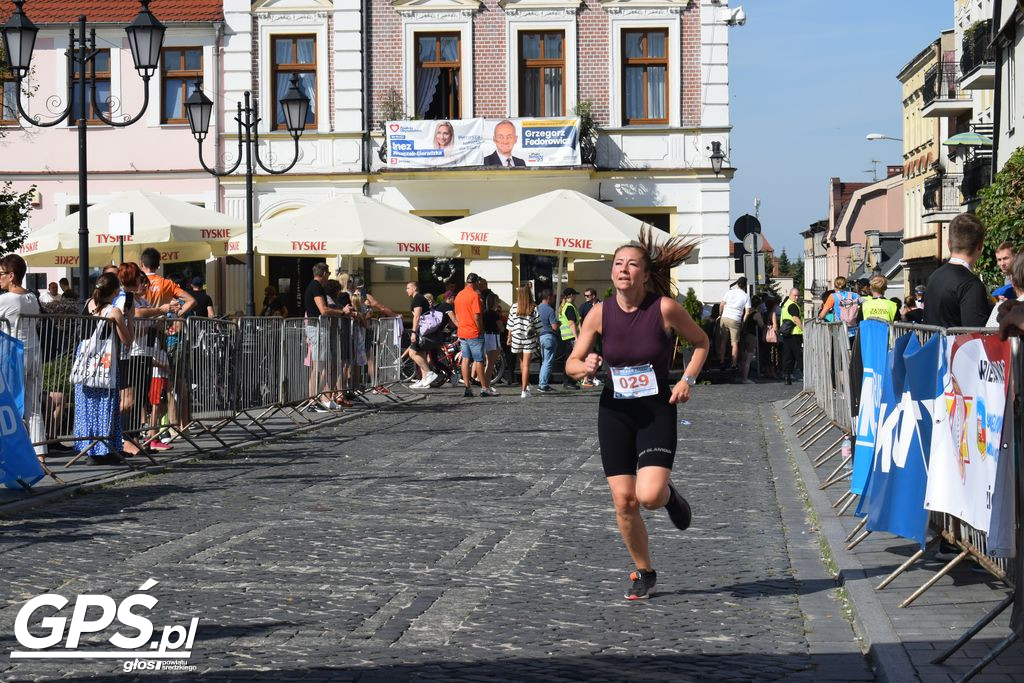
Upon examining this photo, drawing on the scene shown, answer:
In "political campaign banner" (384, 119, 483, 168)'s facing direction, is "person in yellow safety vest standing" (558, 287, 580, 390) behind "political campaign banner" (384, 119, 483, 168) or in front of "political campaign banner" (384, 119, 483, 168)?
in front

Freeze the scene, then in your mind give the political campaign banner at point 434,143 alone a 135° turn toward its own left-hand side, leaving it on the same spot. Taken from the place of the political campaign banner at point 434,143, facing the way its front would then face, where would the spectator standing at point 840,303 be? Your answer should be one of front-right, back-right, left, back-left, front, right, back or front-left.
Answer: right

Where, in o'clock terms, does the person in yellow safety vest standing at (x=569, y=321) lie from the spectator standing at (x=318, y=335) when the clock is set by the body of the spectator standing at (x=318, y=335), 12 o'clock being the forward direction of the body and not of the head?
the person in yellow safety vest standing at (x=569, y=321) is roughly at 10 o'clock from the spectator standing at (x=318, y=335).

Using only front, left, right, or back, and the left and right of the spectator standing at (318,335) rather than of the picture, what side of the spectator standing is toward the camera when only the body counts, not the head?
right

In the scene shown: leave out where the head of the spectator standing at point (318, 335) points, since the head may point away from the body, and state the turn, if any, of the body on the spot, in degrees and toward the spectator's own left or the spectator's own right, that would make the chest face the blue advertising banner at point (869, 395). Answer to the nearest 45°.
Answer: approximately 90° to the spectator's own right

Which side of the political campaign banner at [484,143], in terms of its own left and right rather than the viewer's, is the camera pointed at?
front

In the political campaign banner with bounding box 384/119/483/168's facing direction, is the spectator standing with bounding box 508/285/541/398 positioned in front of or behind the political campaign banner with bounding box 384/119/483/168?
in front

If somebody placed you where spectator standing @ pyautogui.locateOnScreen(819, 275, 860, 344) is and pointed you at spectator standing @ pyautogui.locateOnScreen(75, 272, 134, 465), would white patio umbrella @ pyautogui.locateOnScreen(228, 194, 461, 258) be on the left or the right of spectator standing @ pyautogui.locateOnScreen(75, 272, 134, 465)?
right

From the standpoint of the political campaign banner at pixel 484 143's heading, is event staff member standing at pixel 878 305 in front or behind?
in front

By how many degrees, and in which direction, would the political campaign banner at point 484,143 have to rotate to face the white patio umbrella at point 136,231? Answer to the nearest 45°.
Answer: approximately 45° to its right
